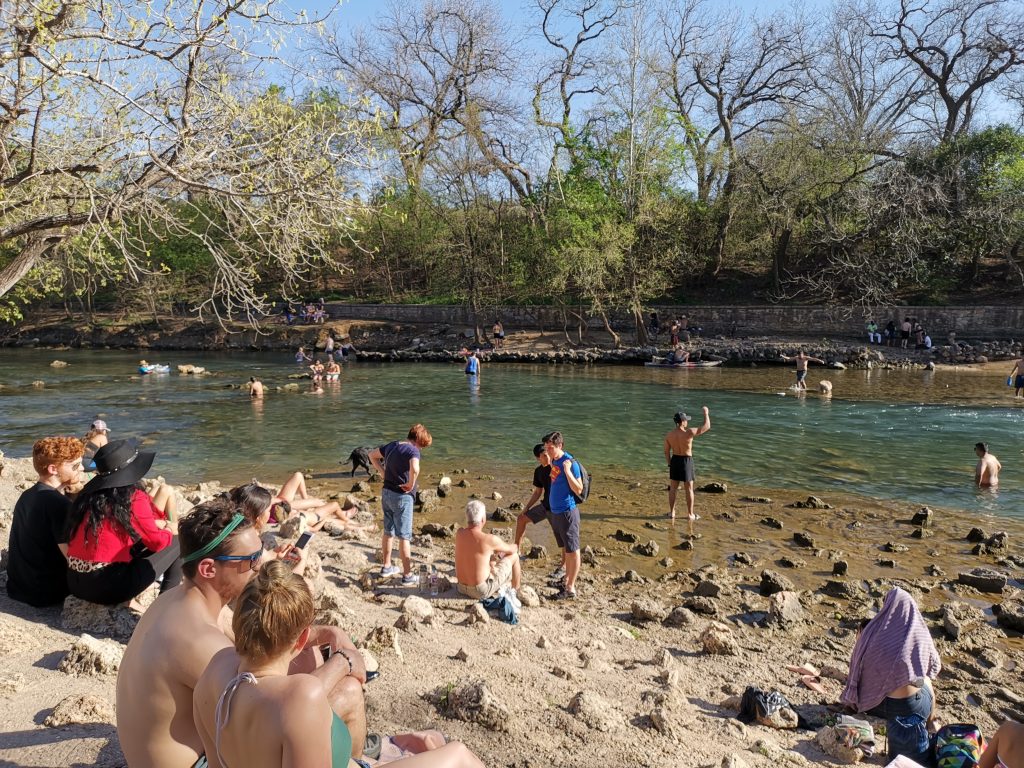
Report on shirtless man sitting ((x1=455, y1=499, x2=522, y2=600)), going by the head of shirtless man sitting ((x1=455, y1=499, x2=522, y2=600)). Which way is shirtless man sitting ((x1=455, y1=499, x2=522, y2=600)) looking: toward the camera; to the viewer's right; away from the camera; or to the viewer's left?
away from the camera

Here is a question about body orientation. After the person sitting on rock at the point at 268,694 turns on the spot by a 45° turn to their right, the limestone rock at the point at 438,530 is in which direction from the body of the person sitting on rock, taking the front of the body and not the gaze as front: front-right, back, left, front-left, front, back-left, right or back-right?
left

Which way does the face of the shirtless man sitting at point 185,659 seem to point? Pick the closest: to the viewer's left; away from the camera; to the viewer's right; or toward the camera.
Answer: to the viewer's right

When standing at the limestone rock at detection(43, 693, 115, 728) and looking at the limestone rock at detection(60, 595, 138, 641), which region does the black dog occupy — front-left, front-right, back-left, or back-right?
front-right

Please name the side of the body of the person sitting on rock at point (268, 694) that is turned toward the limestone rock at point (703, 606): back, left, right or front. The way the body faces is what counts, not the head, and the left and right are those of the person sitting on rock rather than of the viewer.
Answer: front

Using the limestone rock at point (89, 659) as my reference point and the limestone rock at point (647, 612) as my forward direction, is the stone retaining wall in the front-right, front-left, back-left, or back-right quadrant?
front-left

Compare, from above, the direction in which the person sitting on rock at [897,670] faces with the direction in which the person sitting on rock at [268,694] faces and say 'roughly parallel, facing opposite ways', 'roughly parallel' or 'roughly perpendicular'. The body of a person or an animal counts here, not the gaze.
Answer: roughly parallel

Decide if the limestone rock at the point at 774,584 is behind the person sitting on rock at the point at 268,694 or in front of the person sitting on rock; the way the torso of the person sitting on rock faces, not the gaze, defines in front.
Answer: in front

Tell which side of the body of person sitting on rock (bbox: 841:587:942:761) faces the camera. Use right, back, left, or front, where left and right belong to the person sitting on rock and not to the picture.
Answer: back

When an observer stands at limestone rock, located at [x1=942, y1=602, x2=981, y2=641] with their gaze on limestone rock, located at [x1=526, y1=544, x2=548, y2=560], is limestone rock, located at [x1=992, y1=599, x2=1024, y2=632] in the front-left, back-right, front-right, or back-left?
back-right
